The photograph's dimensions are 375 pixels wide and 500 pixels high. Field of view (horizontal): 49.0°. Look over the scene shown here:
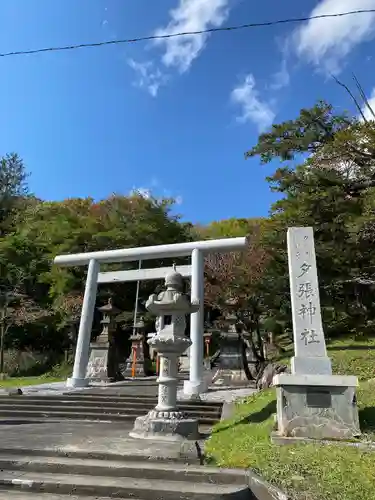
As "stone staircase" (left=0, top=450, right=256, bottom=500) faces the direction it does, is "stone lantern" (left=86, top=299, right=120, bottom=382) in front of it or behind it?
behind

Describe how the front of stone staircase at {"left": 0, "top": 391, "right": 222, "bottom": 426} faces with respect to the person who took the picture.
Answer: facing the viewer

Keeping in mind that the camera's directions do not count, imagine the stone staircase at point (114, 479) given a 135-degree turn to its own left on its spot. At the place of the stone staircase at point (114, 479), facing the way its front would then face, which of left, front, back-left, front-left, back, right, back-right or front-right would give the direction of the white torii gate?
front-left

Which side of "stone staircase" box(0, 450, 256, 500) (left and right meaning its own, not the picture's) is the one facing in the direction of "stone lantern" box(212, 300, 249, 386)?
back

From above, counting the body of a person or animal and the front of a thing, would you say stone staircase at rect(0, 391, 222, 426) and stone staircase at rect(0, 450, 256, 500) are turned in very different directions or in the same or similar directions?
same or similar directions

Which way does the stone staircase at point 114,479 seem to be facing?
toward the camera

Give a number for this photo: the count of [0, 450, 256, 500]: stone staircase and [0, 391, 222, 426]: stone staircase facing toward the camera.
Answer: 2

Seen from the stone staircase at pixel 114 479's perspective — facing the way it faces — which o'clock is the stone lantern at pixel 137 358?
The stone lantern is roughly at 6 o'clock from the stone staircase.

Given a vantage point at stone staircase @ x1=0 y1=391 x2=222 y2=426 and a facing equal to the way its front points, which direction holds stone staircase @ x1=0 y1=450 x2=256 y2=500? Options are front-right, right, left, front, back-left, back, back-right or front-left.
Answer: front

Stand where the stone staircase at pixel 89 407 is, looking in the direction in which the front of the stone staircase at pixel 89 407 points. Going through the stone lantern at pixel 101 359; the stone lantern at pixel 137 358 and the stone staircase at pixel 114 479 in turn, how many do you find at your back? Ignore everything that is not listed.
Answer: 2

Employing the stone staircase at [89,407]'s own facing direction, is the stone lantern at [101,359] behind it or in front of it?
behind

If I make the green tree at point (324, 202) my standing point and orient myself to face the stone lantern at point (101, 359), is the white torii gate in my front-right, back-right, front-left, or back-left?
front-left

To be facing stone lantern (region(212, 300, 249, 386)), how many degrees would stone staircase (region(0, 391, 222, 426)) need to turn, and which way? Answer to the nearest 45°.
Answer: approximately 135° to its left
